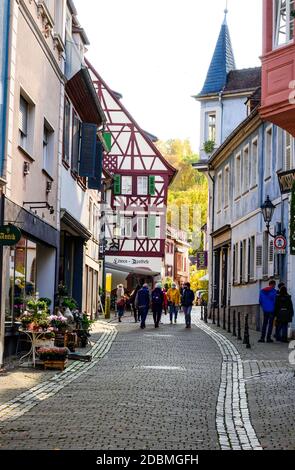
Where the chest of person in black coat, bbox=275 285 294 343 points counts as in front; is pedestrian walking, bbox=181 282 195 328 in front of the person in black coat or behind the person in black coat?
in front

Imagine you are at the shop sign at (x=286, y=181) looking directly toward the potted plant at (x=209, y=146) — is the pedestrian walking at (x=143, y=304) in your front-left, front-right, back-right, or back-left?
front-left

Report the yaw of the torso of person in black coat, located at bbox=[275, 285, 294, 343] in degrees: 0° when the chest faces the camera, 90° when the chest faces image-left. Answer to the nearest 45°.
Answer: approximately 180°

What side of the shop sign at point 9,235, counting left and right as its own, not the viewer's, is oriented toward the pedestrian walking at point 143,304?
back

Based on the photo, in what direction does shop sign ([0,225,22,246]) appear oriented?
toward the camera

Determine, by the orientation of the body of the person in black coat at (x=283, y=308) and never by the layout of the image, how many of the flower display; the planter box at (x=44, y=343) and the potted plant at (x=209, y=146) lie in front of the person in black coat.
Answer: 1

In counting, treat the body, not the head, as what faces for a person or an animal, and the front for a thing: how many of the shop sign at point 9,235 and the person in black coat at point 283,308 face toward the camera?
1

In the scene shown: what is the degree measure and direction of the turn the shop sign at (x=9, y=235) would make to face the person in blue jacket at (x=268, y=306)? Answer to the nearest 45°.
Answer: approximately 135° to its left

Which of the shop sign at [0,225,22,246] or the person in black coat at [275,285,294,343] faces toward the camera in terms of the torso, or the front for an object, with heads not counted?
the shop sign

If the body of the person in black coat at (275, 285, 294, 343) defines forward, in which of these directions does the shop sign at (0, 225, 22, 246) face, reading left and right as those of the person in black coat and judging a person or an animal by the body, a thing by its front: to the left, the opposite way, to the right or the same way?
the opposite way

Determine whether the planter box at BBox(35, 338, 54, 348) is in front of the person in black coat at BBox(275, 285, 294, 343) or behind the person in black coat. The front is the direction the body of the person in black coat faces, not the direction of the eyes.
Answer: behind

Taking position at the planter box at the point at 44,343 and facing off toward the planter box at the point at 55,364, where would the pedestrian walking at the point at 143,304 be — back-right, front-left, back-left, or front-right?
back-left
